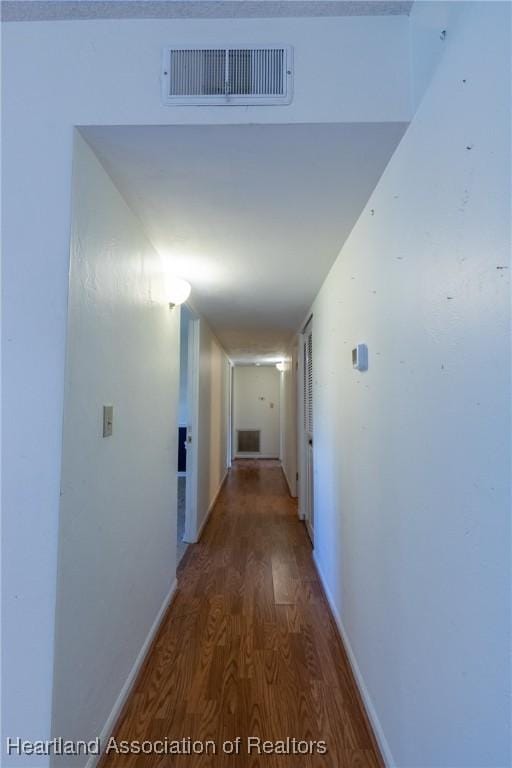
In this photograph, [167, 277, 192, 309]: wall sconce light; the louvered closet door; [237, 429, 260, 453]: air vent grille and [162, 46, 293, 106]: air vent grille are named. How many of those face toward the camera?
2

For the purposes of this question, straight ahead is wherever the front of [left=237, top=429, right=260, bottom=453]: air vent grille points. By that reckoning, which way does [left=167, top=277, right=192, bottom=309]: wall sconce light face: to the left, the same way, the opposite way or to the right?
to the left

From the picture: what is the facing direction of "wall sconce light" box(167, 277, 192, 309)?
to the viewer's right

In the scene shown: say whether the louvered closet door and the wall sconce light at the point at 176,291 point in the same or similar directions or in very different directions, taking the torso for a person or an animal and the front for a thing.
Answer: very different directions

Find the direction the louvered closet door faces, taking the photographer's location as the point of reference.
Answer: facing to the left of the viewer

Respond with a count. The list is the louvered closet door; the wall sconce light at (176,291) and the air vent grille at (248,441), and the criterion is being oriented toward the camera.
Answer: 1

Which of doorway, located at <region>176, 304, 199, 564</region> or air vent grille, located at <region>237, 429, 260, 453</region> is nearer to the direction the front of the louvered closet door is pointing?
the doorway

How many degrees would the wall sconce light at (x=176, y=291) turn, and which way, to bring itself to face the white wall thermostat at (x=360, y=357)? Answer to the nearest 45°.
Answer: approximately 45° to its right

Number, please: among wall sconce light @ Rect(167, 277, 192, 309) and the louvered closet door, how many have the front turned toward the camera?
0

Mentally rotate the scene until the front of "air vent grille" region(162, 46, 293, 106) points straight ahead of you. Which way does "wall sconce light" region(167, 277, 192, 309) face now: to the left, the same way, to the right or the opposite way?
to the left

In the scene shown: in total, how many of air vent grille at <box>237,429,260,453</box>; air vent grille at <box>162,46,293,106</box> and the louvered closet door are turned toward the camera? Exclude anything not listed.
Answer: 2
